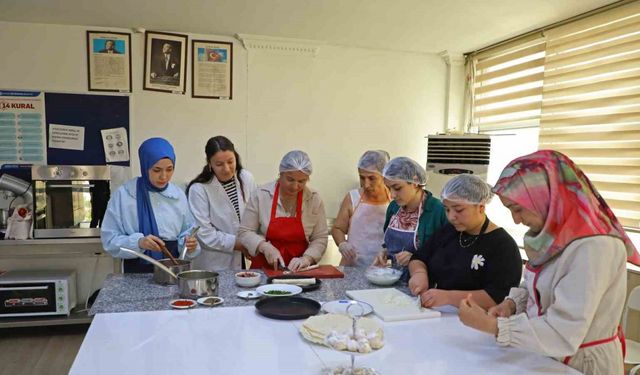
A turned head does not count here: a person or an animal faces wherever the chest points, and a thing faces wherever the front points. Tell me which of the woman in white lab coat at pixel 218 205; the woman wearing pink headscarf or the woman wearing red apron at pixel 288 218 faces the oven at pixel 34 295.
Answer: the woman wearing pink headscarf

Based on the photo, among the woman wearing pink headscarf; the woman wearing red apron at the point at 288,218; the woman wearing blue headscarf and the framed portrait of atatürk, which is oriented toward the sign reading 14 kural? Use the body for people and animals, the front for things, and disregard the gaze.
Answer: the woman wearing pink headscarf

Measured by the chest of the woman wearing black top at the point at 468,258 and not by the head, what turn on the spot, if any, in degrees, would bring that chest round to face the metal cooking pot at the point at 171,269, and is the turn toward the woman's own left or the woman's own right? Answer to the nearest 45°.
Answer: approximately 45° to the woman's own right

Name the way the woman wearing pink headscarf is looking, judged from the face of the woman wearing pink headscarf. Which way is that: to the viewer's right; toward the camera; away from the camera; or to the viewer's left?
to the viewer's left

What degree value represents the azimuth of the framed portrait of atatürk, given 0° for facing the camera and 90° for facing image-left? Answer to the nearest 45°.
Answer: approximately 0°

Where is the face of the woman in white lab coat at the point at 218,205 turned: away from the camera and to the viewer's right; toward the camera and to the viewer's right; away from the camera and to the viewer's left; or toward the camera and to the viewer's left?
toward the camera and to the viewer's right

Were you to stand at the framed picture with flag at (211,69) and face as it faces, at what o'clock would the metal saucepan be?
The metal saucepan is roughly at 12 o'clock from the framed picture with flag.

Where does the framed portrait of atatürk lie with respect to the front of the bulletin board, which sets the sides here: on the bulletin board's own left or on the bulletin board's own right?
on the bulletin board's own left

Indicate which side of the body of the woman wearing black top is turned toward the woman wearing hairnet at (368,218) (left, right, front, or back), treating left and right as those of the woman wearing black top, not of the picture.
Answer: right
